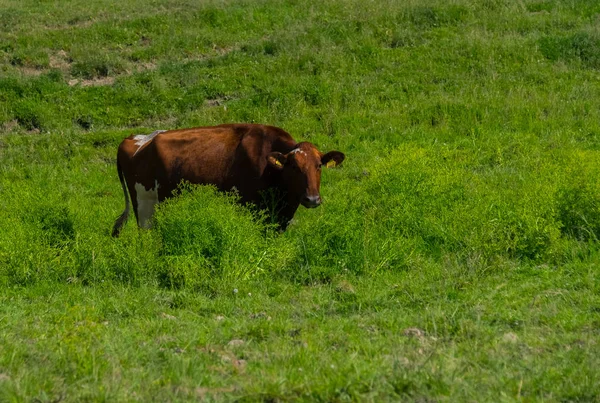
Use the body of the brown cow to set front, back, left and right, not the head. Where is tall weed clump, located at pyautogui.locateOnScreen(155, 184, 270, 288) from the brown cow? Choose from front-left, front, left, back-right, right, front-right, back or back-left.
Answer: right

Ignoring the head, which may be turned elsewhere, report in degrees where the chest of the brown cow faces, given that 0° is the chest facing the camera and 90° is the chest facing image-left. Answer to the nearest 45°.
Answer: approximately 270°
